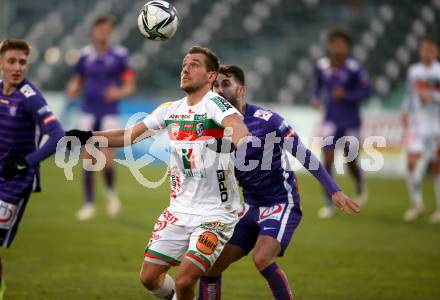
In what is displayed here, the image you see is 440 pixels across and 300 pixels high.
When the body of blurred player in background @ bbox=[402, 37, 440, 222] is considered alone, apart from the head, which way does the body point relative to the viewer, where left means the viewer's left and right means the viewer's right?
facing the viewer

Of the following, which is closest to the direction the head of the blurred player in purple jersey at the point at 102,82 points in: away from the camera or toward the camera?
toward the camera

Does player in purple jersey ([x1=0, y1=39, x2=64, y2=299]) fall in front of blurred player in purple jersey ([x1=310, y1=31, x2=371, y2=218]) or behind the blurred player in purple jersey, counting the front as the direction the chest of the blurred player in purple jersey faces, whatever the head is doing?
in front

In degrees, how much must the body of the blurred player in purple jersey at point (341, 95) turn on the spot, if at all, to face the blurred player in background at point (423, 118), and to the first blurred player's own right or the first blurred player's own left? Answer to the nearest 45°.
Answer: approximately 90° to the first blurred player's own left

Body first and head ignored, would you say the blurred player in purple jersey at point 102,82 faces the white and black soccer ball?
yes

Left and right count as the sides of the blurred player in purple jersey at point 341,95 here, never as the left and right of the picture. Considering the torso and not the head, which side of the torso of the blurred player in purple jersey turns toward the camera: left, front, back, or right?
front

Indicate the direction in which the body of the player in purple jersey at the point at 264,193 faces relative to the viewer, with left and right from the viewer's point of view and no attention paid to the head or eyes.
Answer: facing the viewer and to the left of the viewer

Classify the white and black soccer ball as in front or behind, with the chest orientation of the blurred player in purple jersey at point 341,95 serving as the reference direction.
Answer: in front

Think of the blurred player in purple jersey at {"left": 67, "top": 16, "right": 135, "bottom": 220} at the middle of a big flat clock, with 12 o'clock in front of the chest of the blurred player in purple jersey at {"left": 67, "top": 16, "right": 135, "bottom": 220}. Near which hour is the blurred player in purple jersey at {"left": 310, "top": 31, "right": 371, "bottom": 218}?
the blurred player in purple jersey at {"left": 310, "top": 31, "right": 371, "bottom": 218} is roughly at 9 o'clock from the blurred player in purple jersey at {"left": 67, "top": 16, "right": 135, "bottom": 220}.

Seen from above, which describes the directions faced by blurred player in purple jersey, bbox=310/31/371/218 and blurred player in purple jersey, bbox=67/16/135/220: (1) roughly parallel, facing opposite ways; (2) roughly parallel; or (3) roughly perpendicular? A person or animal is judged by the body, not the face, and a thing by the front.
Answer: roughly parallel

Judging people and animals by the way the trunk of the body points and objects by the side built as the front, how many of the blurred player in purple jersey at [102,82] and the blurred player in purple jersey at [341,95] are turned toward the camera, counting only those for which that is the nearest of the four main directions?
2

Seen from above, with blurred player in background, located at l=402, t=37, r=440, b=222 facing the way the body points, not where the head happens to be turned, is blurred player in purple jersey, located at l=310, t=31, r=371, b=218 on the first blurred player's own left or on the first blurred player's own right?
on the first blurred player's own right

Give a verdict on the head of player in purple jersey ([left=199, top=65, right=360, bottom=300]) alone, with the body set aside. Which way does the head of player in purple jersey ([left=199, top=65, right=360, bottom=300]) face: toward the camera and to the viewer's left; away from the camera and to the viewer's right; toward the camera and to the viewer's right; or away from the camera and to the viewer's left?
toward the camera and to the viewer's left
